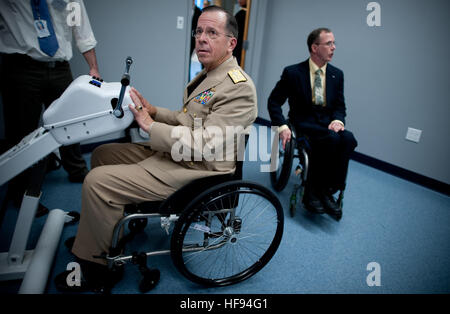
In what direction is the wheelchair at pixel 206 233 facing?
to the viewer's left

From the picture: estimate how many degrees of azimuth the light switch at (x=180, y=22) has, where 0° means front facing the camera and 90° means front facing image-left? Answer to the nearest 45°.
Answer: approximately 0°

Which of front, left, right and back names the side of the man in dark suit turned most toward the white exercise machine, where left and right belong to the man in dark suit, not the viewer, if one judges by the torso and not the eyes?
right

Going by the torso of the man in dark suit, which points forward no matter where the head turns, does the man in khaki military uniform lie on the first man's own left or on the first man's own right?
on the first man's own right

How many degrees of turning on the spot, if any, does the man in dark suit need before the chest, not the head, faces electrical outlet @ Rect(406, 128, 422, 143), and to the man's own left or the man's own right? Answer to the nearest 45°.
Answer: approximately 90° to the man's own left

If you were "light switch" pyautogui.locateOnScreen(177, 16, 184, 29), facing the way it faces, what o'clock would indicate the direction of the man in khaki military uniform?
The man in khaki military uniform is roughly at 12 o'clock from the light switch.

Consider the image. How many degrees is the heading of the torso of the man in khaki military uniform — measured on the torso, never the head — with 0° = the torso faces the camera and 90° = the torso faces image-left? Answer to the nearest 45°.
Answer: approximately 90°

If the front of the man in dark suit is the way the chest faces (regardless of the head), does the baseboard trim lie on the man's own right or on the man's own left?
on the man's own left

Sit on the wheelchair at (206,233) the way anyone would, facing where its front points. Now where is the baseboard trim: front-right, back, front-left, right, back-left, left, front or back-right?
back-right

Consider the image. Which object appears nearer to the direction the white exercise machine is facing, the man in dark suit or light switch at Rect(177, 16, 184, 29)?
the man in dark suit

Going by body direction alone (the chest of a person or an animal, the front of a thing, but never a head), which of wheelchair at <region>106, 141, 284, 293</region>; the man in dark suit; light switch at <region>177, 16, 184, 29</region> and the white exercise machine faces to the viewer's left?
the wheelchair

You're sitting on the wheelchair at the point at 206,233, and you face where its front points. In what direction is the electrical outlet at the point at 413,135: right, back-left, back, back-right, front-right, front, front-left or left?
back-right

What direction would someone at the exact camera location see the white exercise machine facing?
facing to the right of the viewer

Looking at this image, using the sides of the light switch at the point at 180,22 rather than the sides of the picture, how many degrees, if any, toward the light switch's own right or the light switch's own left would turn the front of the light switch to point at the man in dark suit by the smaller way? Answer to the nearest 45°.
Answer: approximately 45° to the light switch's own left
